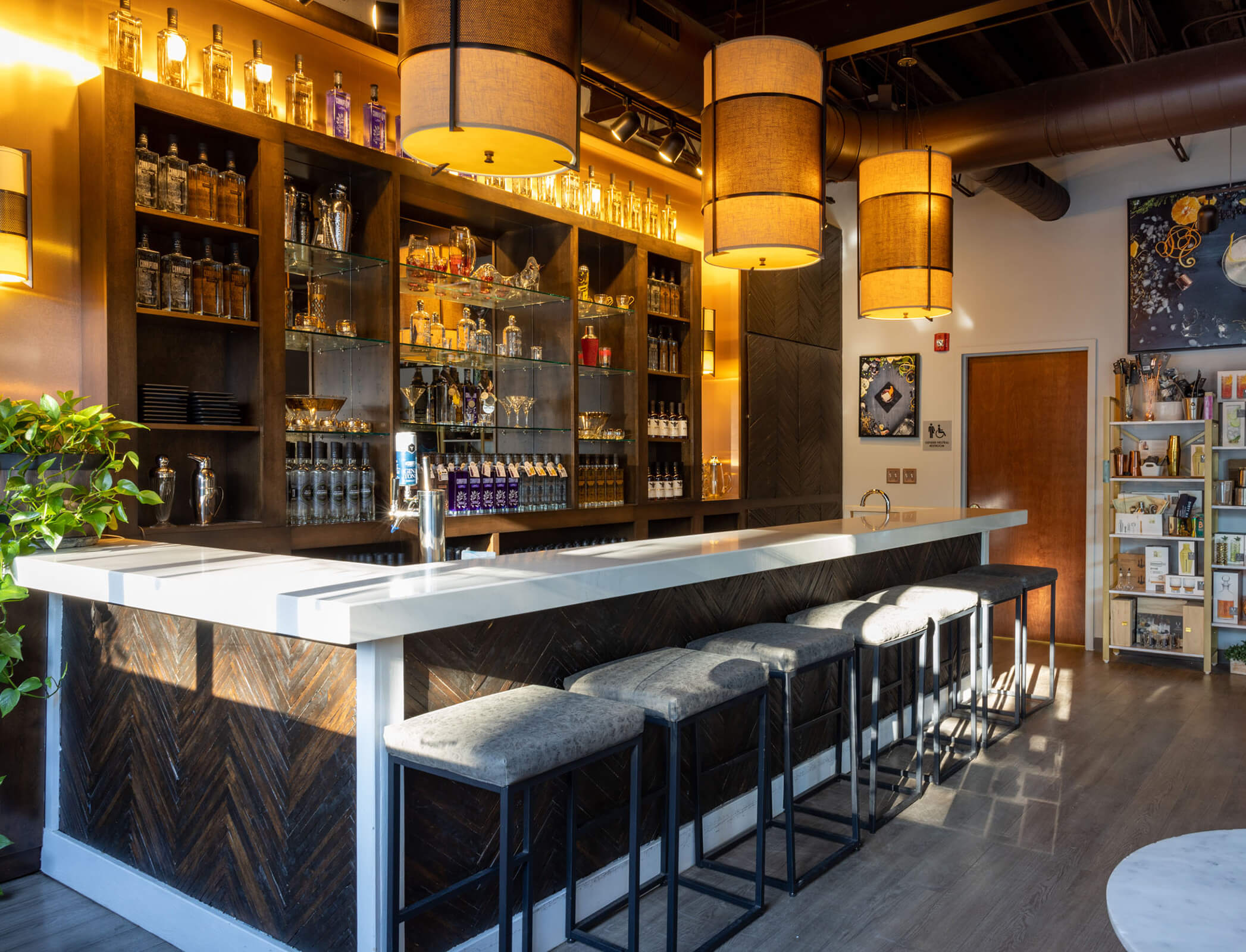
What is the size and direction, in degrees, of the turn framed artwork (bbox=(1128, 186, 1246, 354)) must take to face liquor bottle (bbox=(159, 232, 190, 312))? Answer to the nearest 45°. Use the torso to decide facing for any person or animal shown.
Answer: approximately 45° to its right

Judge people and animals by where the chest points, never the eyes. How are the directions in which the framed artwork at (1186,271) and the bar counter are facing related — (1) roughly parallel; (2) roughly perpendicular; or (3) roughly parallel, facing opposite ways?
roughly perpendicular

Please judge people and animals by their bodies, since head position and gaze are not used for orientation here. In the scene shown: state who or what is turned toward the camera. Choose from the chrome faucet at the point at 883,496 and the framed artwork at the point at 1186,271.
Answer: the framed artwork

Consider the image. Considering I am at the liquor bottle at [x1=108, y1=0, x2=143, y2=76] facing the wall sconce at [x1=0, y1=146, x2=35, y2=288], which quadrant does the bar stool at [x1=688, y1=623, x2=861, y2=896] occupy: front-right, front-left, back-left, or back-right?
back-left

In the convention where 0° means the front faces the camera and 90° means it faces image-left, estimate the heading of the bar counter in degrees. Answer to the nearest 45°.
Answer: approximately 315°

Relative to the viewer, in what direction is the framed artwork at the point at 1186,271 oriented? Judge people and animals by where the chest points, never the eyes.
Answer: toward the camera

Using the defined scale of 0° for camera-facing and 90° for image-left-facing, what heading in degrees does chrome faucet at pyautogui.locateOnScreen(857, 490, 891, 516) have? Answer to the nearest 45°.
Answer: approximately 90°

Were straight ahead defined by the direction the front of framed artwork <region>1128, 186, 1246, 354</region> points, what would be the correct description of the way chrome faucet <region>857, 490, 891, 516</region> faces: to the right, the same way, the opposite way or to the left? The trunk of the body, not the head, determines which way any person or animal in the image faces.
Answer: to the right

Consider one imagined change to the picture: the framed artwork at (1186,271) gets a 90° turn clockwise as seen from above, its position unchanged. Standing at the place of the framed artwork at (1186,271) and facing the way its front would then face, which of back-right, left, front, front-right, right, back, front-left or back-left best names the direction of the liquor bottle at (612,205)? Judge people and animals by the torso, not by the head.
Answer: front-left

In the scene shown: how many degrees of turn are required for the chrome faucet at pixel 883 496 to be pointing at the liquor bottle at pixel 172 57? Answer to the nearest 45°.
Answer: approximately 45° to its left

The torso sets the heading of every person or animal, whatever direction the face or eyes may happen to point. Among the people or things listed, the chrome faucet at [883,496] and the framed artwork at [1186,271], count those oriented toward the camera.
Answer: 1

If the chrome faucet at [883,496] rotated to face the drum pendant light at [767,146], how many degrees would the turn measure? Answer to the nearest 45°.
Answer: approximately 90° to its left

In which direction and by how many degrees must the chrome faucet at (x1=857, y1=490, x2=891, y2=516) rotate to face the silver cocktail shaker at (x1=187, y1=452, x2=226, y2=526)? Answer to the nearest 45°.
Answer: approximately 45° to its left

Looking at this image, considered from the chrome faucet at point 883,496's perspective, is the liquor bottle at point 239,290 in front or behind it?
in front

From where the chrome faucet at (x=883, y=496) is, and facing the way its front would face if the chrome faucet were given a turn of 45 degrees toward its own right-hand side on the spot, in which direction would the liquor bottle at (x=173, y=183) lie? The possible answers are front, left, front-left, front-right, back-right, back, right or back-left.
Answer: left

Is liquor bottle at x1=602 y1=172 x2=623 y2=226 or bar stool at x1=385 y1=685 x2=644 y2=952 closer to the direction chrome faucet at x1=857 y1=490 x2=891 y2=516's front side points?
the liquor bottle

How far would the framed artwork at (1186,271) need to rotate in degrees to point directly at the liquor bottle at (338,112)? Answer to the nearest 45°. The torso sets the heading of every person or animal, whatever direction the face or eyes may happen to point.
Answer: approximately 45° to its right

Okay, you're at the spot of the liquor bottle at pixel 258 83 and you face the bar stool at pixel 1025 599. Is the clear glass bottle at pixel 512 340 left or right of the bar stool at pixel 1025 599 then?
left

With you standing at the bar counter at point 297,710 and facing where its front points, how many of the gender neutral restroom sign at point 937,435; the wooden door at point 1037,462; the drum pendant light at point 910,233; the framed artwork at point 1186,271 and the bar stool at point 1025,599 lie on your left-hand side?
5
